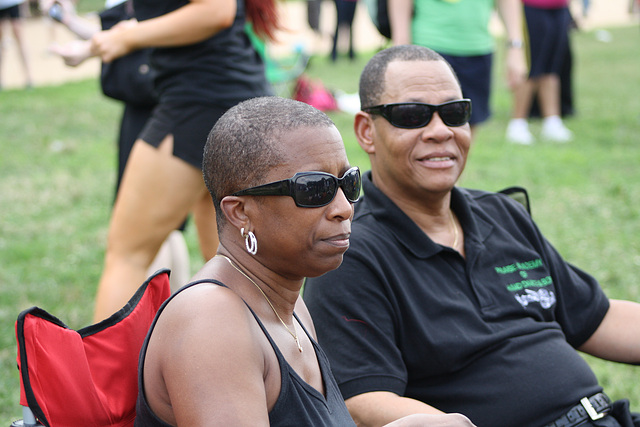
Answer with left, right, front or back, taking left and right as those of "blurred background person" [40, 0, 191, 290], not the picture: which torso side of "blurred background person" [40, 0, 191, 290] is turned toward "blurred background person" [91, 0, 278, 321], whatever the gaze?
left

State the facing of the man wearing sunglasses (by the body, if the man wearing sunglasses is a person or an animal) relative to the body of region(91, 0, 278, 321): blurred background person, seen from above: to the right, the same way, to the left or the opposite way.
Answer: to the left

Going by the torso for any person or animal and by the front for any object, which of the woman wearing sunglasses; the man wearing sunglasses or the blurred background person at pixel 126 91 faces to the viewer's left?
the blurred background person

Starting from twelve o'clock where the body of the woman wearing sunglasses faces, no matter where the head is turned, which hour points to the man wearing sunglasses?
The man wearing sunglasses is roughly at 9 o'clock from the woman wearing sunglasses.

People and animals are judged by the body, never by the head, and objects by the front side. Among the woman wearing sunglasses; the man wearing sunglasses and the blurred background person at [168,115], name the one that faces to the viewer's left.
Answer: the blurred background person

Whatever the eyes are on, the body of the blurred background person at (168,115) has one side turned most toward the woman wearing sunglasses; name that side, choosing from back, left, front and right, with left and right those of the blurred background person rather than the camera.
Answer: left

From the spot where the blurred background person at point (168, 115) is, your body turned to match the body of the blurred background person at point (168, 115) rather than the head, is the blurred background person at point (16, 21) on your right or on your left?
on your right

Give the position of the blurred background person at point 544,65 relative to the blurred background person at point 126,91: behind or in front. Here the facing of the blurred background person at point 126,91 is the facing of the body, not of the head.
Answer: behind

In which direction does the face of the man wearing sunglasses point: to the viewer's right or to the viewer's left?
to the viewer's right

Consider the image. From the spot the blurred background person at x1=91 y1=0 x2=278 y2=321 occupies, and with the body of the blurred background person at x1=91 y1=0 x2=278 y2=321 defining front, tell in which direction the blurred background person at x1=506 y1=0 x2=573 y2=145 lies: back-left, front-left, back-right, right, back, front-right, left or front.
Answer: back-right

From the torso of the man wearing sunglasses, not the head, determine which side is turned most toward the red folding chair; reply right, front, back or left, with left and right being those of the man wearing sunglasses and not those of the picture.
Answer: right

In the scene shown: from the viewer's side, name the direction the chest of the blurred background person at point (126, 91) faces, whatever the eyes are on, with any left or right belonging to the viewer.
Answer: facing to the left of the viewer
